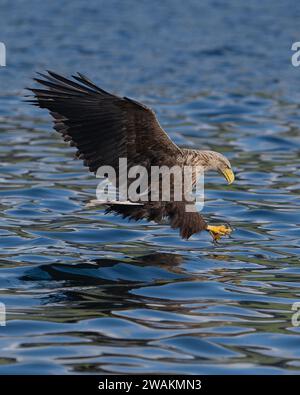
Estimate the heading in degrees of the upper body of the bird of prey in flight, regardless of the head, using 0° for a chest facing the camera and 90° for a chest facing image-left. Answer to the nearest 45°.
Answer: approximately 270°
